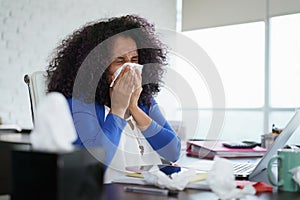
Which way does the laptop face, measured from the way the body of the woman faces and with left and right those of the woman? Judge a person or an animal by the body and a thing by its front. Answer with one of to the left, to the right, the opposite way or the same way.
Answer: the opposite way

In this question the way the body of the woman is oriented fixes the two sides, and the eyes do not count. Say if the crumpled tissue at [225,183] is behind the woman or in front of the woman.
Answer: in front

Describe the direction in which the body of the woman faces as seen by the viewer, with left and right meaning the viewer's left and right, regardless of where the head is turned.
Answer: facing the viewer and to the right of the viewer

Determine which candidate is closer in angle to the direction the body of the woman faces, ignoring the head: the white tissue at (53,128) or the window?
the white tissue

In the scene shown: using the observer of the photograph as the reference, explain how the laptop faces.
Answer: facing away from the viewer and to the left of the viewer
